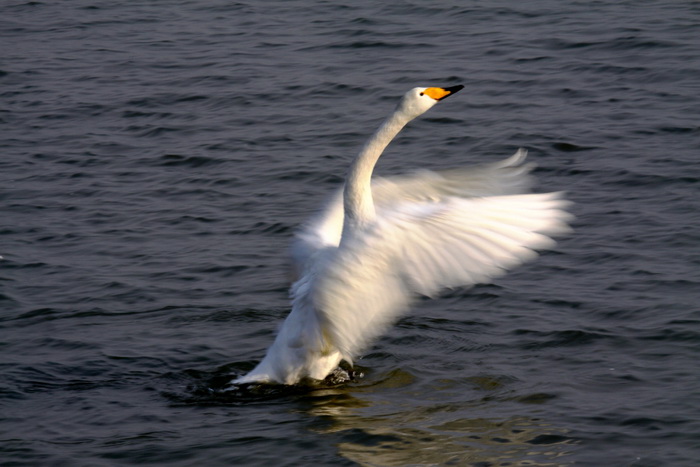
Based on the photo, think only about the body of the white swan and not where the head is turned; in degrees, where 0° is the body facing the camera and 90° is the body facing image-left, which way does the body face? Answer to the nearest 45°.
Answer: approximately 270°
